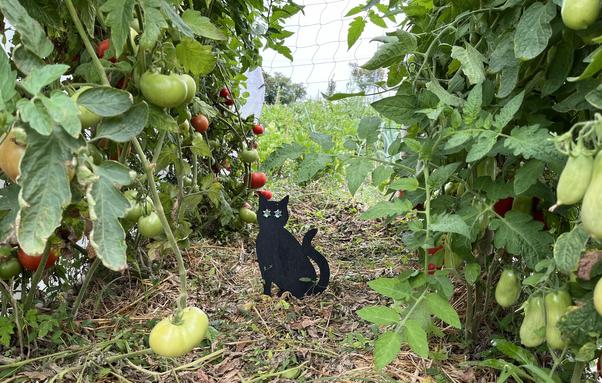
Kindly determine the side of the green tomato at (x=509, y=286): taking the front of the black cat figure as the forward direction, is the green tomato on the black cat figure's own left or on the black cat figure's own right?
on the black cat figure's own left

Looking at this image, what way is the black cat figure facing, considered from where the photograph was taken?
facing the viewer and to the left of the viewer

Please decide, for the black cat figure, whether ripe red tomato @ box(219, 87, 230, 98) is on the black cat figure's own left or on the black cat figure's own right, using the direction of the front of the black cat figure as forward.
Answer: on the black cat figure's own right

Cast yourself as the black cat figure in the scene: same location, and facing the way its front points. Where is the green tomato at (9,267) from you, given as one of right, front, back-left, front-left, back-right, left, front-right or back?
front

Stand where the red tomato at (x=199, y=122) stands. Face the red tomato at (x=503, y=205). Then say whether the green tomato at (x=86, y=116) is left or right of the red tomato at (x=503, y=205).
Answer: right
